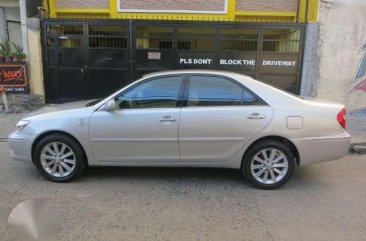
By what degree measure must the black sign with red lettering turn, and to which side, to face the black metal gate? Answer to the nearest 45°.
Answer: approximately 45° to its left

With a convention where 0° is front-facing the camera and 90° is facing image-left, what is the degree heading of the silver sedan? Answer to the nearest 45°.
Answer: approximately 90°

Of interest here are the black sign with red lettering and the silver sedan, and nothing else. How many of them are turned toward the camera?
1

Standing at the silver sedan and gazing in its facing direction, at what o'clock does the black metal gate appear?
The black metal gate is roughly at 3 o'clock from the silver sedan.

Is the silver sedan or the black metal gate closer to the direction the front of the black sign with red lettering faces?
the silver sedan

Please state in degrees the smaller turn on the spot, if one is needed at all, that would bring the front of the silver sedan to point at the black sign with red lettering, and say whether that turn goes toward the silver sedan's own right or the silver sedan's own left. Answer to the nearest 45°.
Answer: approximately 45° to the silver sedan's own right
